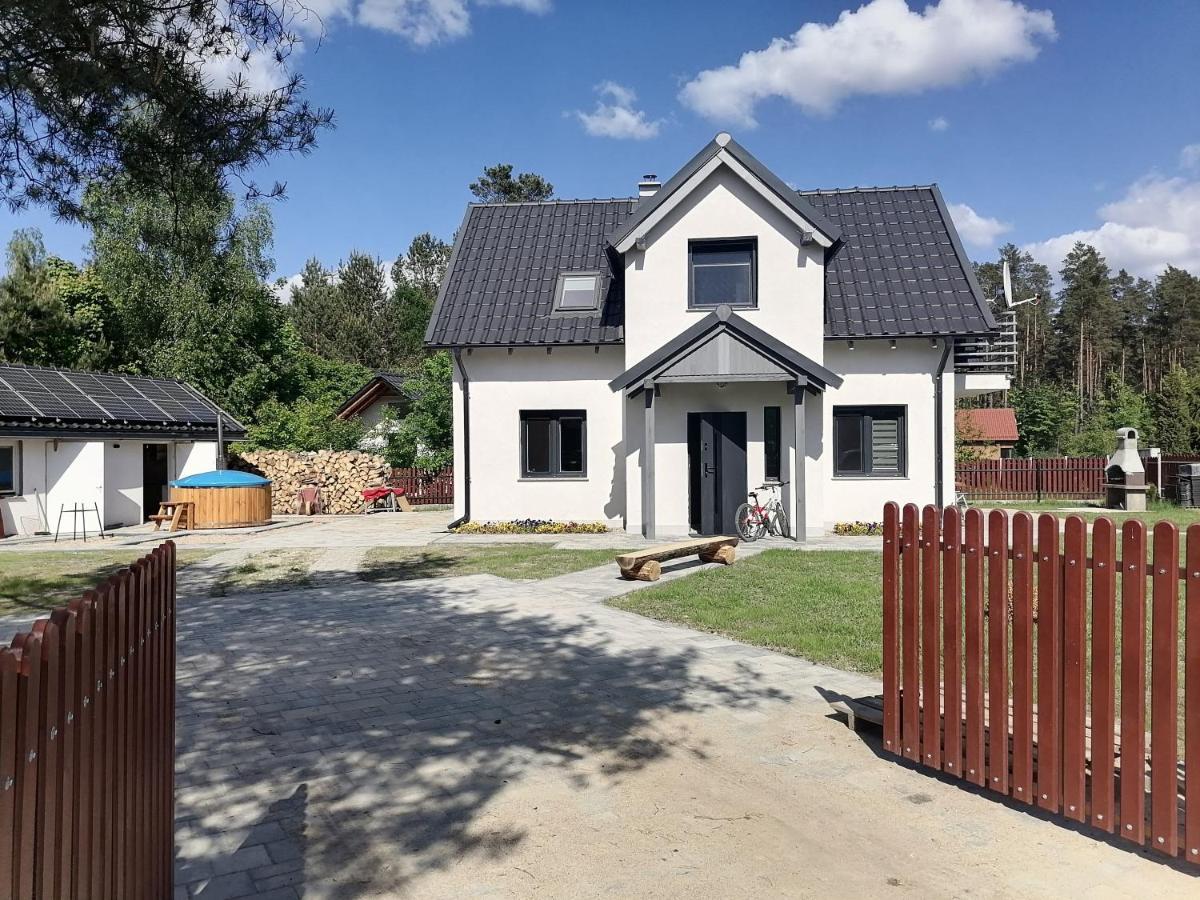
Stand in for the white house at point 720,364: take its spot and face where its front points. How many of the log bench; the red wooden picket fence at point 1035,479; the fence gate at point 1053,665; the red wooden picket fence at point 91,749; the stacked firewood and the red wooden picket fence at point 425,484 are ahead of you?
3

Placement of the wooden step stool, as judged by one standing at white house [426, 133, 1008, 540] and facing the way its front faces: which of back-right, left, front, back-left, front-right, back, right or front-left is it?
right

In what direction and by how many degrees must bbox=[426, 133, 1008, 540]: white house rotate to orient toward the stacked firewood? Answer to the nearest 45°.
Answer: approximately 135° to its right

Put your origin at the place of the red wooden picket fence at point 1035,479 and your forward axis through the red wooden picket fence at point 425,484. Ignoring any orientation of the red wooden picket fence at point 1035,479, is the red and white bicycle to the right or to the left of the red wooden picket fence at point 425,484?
left

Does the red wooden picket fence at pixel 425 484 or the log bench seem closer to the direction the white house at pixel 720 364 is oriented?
the log bench

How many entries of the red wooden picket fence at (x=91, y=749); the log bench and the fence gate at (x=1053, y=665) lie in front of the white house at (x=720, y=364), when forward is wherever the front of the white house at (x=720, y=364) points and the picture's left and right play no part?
3

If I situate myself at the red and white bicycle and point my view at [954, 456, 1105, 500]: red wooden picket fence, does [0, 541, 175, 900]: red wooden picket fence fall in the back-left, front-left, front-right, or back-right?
back-right

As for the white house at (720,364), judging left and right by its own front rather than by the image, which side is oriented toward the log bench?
front

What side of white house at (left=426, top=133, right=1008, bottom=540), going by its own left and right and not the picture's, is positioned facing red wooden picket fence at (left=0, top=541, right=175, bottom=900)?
front

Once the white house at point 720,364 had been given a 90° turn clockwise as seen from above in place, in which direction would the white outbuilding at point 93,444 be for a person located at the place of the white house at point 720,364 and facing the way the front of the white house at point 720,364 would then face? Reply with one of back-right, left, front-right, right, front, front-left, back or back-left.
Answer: front

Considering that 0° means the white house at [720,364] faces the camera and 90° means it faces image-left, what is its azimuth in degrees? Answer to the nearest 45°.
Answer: approximately 0°

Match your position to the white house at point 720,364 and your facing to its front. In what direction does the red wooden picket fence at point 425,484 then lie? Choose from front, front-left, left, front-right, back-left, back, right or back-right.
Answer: back-right

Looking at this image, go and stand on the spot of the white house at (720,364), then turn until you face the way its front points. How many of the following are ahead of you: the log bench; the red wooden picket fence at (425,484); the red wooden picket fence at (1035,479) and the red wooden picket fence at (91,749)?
2

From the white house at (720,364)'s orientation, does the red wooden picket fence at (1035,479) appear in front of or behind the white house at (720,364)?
behind
